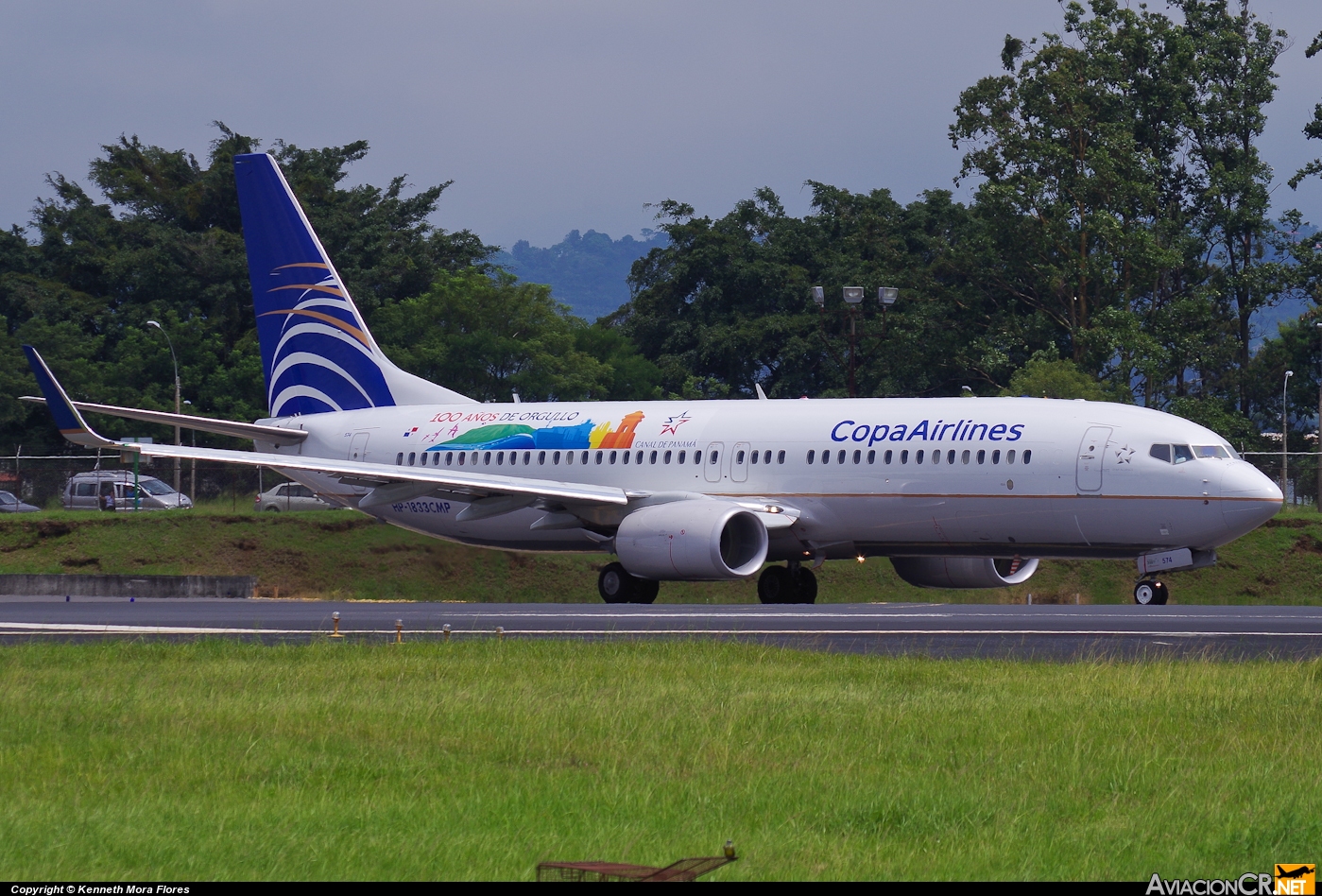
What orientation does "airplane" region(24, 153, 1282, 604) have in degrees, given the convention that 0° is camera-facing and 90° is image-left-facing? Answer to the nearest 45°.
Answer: approximately 315°

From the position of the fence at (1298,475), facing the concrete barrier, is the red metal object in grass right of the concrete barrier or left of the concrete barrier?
left

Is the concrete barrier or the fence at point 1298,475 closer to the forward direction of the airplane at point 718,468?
the fence

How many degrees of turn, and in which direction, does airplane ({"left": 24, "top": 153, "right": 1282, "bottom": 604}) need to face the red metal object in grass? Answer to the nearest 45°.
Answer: approximately 45° to its right

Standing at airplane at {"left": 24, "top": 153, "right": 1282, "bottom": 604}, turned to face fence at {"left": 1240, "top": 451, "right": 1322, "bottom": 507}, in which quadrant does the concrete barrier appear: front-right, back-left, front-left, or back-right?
back-left

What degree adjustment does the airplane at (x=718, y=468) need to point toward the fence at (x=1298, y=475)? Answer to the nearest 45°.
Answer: approximately 90° to its left

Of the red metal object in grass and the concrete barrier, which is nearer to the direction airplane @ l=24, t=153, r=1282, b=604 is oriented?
the red metal object in grass
